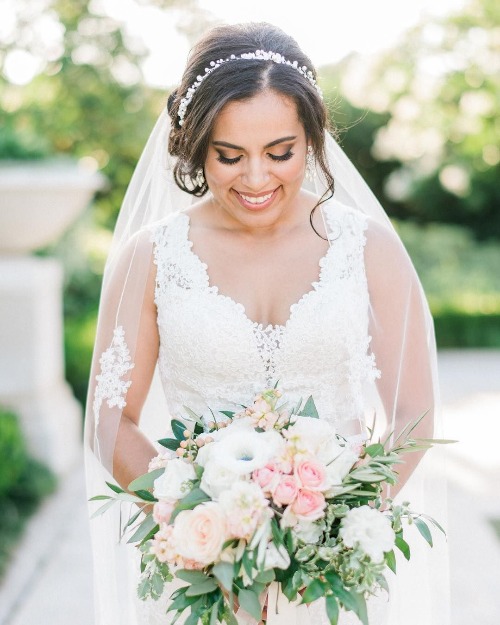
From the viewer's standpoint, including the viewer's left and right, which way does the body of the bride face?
facing the viewer

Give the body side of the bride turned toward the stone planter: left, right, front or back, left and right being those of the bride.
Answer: back

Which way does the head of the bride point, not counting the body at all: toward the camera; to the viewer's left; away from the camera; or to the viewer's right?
toward the camera
